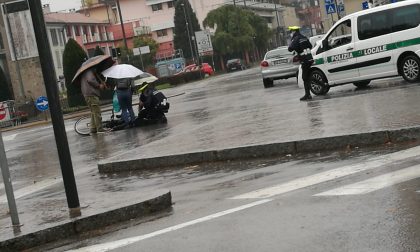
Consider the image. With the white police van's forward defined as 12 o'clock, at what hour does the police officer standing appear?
The police officer standing is roughly at 12 o'clock from the white police van.

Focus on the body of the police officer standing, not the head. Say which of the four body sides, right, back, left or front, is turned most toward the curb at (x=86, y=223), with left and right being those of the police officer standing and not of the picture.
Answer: left

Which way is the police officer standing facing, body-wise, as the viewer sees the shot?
to the viewer's left

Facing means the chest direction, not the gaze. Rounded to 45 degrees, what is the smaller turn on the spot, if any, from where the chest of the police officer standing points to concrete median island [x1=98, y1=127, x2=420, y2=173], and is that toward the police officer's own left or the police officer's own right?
approximately 90° to the police officer's own left

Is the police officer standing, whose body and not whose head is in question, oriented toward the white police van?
no

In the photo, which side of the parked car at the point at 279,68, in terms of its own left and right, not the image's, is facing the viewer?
back

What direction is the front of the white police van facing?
to the viewer's left

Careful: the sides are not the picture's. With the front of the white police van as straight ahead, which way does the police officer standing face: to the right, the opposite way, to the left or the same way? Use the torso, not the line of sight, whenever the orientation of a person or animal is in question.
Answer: the same way

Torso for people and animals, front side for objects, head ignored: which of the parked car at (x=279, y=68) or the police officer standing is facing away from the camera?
the parked car

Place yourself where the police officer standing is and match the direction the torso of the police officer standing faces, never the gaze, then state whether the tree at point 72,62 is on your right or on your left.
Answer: on your right

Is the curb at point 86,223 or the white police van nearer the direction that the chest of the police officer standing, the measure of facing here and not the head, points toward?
the curb

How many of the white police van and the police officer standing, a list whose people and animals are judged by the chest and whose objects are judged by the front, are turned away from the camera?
0
